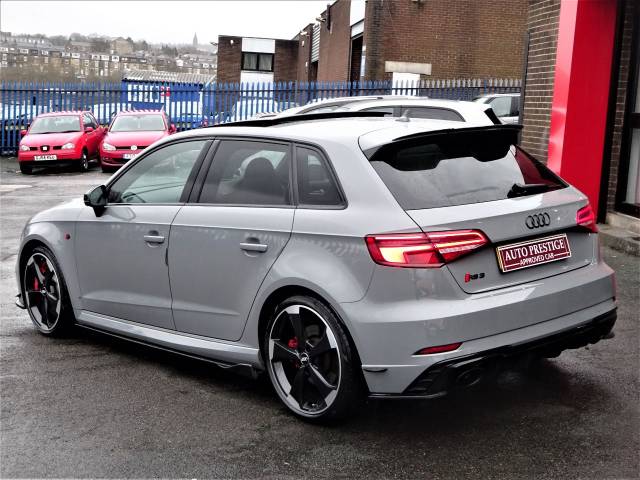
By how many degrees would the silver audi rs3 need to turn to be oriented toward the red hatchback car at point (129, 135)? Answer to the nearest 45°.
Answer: approximately 45° to its right

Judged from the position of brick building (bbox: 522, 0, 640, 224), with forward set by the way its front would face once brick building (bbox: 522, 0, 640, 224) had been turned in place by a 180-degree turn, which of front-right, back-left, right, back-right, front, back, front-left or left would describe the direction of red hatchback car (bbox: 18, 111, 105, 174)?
left

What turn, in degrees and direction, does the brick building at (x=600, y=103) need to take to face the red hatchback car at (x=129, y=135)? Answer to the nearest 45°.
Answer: approximately 90° to its right

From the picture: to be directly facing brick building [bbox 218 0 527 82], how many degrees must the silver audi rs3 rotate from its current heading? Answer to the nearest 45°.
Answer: approximately 45° to its right

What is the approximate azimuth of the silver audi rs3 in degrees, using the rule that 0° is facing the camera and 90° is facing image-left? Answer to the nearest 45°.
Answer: approximately 135°

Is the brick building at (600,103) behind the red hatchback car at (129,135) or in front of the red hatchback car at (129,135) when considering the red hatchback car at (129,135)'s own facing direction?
in front

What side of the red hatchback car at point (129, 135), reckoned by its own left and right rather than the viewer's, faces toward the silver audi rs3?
front

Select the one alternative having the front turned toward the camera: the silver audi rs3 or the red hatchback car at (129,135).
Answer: the red hatchback car

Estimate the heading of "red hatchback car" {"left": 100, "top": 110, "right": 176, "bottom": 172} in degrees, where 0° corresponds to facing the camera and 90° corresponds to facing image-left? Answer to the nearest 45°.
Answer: approximately 0°

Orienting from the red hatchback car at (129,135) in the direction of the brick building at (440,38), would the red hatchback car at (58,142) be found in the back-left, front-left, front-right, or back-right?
back-left

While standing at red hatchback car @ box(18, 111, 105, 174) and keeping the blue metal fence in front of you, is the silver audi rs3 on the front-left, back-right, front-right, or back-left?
back-right

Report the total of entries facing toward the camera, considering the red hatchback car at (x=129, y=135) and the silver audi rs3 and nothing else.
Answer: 1

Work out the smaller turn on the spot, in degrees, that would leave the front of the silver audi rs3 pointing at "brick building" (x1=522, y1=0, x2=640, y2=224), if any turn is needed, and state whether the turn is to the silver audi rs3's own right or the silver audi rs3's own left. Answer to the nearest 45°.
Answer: approximately 90° to the silver audi rs3's own right

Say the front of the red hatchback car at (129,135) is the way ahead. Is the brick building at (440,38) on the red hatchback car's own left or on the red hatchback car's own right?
on the red hatchback car's own left

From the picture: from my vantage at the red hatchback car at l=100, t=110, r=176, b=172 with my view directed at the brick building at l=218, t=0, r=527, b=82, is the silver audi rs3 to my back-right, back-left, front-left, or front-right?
back-right

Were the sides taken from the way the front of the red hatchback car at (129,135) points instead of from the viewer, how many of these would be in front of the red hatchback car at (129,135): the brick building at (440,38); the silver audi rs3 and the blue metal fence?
1
